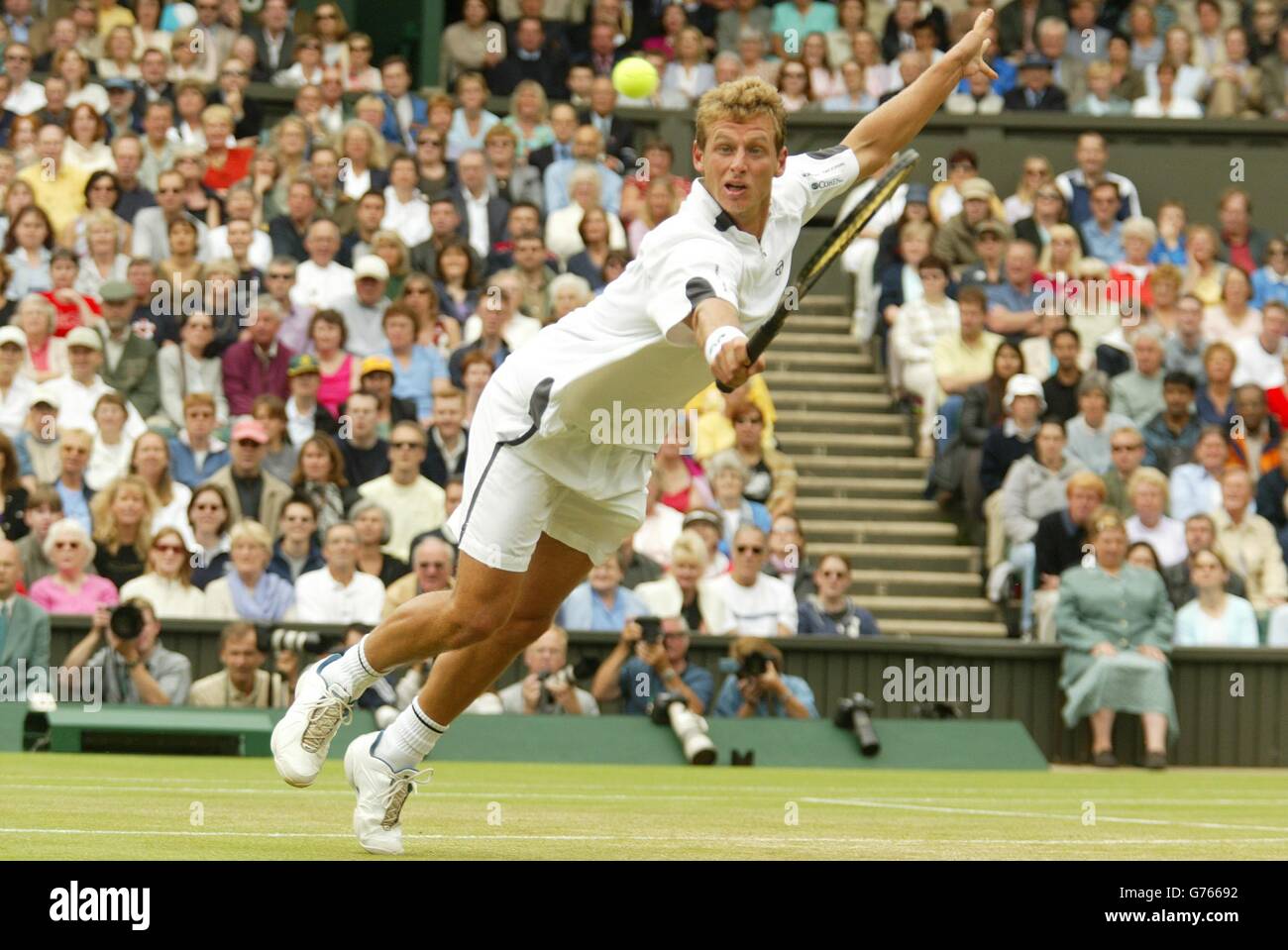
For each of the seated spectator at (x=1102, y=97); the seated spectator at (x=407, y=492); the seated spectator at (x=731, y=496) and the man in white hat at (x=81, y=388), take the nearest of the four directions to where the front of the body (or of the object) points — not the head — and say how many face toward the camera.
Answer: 4

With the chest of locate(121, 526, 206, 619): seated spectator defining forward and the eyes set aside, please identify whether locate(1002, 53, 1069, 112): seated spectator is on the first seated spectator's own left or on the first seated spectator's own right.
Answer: on the first seated spectator's own left

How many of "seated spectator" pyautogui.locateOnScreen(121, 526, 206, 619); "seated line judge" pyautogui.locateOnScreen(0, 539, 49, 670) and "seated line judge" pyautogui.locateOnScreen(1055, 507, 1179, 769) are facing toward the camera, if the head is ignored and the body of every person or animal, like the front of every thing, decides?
3

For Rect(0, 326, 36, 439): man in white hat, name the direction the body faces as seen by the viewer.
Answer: toward the camera

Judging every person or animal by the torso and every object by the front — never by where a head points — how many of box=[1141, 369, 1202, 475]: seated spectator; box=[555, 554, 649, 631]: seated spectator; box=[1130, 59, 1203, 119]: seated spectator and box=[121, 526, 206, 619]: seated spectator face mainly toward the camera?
4

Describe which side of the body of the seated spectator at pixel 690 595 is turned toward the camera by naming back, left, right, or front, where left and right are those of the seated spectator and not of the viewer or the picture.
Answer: front

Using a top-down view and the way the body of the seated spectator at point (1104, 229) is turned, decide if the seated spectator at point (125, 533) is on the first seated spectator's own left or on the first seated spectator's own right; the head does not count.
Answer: on the first seated spectator's own right

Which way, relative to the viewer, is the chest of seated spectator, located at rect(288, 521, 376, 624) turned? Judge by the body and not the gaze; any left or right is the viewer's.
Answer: facing the viewer

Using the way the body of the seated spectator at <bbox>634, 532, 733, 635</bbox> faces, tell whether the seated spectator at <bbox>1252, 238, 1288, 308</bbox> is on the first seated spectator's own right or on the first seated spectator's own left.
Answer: on the first seated spectator's own left

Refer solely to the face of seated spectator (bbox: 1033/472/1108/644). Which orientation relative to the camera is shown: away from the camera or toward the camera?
toward the camera

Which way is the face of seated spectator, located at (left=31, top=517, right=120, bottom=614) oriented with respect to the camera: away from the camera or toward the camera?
toward the camera

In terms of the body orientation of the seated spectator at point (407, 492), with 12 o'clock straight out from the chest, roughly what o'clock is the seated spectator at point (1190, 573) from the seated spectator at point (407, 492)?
the seated spectator at point (1190, 573) is roughly at 9 o'clock from the seated spectator at point (407, 492).

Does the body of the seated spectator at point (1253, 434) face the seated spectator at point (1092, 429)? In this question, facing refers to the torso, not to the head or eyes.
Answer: no

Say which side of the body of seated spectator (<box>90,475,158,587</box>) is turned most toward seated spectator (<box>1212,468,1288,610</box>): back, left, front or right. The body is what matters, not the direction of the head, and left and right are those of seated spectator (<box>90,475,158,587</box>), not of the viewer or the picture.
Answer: left

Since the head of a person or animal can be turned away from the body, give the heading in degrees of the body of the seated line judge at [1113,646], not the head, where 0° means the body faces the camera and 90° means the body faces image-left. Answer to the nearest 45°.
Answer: approximately 0°

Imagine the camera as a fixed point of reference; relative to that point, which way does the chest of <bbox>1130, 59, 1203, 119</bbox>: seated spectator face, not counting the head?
toward the camera

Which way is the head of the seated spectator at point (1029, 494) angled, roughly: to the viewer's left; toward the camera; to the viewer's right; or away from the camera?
toward the camera

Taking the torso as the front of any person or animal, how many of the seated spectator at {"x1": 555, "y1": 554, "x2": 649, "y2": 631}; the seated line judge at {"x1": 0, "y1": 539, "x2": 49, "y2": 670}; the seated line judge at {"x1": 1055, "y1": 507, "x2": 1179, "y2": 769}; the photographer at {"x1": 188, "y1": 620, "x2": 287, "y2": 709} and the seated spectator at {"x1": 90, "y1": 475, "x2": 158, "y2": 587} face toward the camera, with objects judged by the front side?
5
